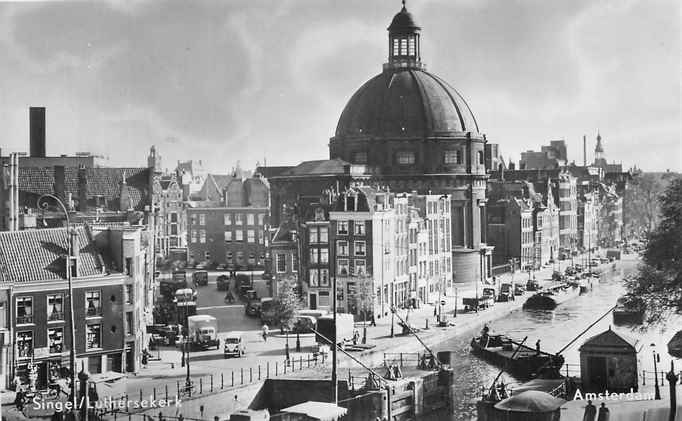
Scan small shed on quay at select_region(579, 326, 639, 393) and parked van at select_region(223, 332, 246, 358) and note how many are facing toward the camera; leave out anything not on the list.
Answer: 2

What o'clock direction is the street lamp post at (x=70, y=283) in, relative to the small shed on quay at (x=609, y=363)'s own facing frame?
The street lamp post is roughly at 2 o'clock from the small shed on quay.

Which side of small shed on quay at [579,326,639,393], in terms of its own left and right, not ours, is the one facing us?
front

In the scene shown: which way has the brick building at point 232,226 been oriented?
toward the camera

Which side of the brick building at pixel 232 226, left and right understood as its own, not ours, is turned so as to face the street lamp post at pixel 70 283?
front
